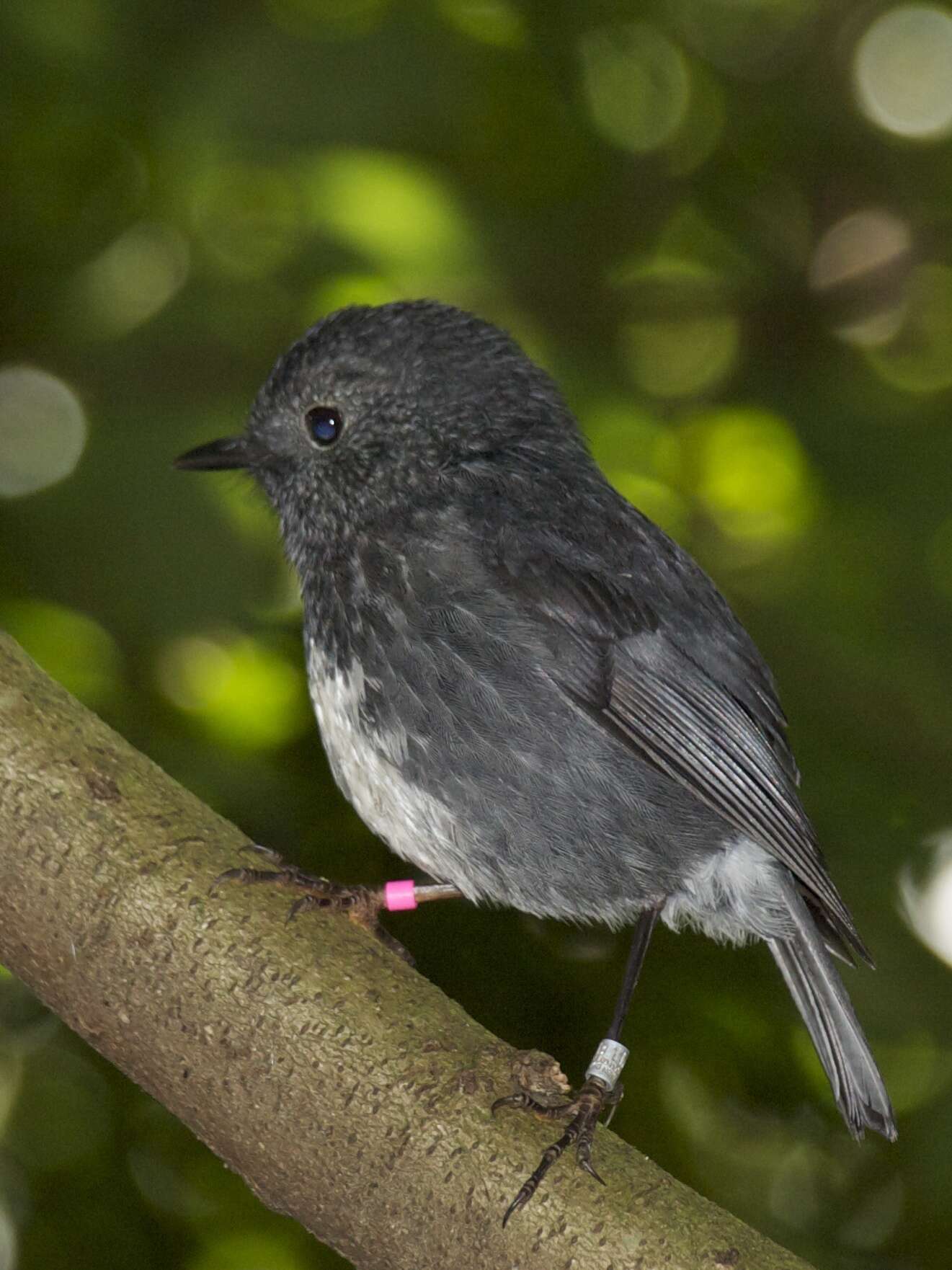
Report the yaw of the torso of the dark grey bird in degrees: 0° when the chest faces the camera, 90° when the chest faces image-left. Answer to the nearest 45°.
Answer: approximately 90°
